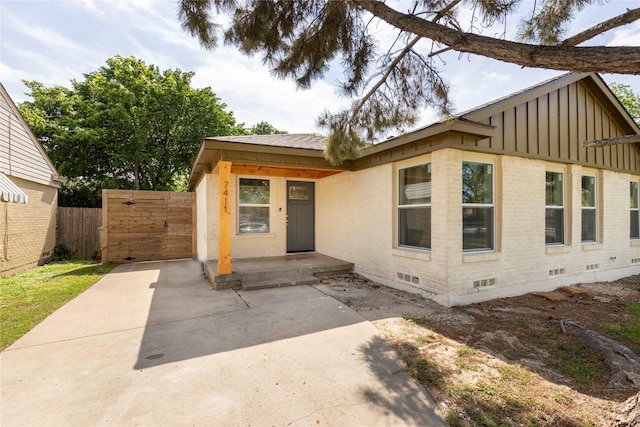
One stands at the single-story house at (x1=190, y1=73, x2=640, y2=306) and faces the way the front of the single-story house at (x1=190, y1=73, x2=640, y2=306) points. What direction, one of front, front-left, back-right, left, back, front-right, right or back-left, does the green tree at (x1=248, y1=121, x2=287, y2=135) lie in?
back

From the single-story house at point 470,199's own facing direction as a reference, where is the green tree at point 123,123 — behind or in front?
behind

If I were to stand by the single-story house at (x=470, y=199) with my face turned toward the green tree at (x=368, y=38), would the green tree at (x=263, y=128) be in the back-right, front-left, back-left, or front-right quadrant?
back-right

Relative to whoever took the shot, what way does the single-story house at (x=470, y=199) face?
facing the viewer and to the right of the viewer

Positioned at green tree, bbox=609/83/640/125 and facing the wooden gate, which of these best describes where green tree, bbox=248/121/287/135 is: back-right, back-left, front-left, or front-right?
front-right

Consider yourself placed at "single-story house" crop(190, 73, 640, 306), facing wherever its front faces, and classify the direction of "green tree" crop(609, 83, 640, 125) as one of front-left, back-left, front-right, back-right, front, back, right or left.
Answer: left

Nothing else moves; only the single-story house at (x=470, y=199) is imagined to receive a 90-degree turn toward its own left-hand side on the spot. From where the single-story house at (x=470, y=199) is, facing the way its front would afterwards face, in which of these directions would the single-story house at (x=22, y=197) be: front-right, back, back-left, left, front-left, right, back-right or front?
back-left
